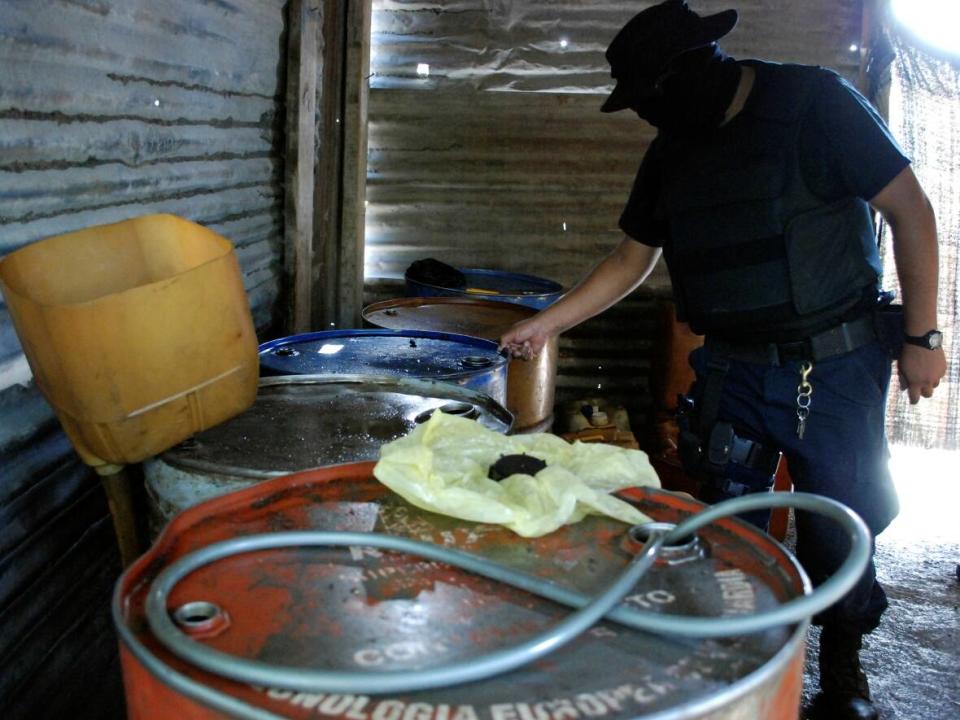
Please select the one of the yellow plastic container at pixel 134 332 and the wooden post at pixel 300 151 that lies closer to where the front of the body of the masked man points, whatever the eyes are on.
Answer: the yellow plastic container

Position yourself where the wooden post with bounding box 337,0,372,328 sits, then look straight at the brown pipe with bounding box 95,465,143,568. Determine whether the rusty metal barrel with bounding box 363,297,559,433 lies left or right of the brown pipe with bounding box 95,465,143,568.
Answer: left

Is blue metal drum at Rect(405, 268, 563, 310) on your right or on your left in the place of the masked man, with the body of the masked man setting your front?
on your right

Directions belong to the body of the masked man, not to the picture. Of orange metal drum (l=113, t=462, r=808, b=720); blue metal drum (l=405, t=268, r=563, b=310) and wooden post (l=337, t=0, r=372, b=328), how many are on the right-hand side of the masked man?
2

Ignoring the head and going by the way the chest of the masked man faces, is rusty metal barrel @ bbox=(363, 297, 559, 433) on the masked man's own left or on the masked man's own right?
on the masked man's own right

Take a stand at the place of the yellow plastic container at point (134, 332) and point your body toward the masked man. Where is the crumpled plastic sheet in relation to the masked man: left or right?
right

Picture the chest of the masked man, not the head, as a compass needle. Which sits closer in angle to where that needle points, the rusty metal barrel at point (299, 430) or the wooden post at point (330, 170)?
the rusty metal barrel

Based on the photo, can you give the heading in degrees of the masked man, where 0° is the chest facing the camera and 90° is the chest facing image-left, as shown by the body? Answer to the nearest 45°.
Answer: approximately 45°
